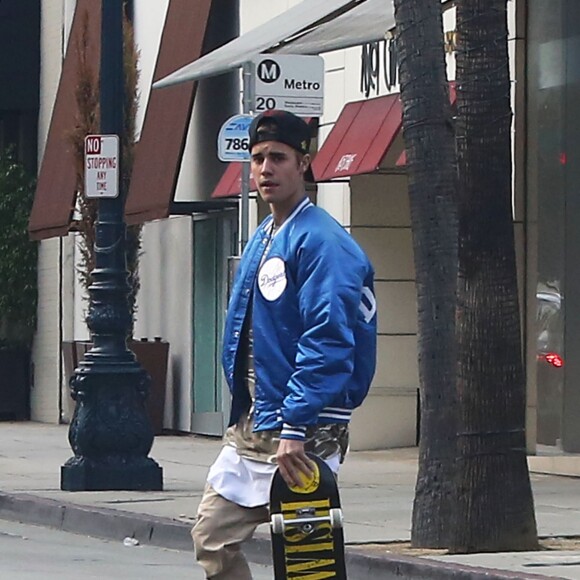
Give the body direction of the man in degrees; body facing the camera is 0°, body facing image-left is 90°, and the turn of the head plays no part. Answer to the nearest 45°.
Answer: approximately 45°

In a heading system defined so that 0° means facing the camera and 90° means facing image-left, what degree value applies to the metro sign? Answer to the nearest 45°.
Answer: approximately 0°

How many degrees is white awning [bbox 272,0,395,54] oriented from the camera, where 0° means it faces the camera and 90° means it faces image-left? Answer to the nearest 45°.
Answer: approximately 45°

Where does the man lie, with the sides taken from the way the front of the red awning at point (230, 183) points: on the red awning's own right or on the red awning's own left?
on the red awning's own left

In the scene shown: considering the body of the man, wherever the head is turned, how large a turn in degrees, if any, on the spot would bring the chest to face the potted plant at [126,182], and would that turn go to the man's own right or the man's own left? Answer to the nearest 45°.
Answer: approximately 135° to the man's own right

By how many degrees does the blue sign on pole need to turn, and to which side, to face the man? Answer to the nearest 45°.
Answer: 0° — it already faces them

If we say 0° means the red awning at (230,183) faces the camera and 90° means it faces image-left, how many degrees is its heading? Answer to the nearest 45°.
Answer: approximately 45°
